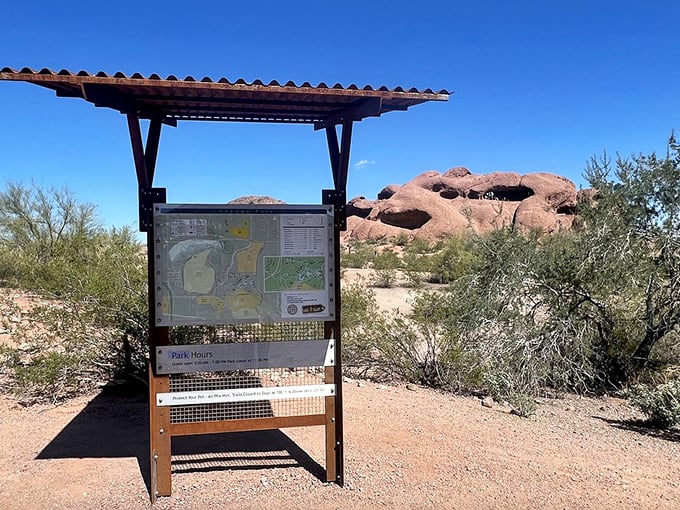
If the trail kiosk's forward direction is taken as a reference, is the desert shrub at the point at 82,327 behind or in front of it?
behind

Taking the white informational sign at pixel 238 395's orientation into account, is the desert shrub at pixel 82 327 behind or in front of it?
behind

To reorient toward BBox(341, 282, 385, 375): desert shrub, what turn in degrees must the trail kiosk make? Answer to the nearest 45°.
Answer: approximately 135° to its left

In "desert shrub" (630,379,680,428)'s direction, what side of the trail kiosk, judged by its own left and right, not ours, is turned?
left

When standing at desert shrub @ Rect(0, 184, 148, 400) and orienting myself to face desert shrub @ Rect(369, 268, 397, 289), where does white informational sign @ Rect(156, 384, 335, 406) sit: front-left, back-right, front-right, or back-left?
back-right

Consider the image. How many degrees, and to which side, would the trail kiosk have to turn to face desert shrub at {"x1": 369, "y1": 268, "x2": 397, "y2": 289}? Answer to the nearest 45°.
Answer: approximately 180°

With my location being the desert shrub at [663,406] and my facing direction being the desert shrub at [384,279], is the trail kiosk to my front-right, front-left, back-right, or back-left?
back-left

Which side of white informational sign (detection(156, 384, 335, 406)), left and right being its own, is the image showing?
front

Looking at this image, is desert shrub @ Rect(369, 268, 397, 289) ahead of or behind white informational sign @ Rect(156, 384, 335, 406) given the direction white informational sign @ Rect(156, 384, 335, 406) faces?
behind

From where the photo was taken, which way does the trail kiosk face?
toward the camera
